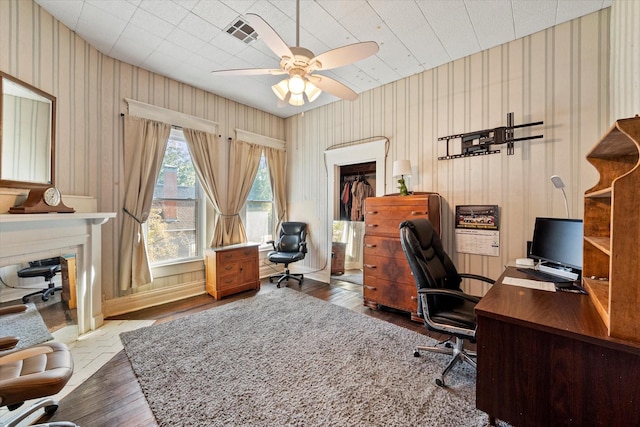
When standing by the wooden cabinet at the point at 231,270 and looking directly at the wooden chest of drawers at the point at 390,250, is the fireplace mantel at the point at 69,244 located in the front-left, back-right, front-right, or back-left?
back-right

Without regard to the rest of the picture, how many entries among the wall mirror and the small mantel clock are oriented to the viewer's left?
0

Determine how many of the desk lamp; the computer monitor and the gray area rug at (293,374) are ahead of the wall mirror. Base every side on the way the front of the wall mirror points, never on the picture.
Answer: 3

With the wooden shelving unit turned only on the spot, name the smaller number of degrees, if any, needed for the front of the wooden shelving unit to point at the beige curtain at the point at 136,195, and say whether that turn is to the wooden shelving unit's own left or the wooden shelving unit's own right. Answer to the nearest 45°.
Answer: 0° — it already faces it

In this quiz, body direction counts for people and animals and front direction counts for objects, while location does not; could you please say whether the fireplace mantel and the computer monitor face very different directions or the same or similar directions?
very different directions

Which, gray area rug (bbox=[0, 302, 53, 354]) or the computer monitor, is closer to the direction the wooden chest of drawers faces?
the gray area rug

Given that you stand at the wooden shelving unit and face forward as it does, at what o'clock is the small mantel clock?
The small mantel clock is roughly at 11 o'clock from the wooden shelving unit.

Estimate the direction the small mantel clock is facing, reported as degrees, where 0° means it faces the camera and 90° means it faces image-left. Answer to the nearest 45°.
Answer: approximately 315°

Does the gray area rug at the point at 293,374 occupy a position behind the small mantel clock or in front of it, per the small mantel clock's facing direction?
in front

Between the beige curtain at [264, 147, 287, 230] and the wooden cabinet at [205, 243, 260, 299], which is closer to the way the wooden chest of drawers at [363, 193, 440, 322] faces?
the wooden cabinet
